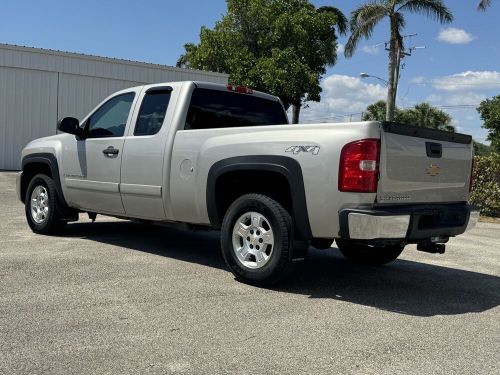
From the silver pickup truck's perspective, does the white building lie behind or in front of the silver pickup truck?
in front

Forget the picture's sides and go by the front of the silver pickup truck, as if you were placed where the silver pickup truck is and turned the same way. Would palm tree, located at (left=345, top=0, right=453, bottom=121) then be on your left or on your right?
on your right

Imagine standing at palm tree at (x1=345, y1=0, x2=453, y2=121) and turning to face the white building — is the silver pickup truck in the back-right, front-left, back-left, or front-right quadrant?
front-left

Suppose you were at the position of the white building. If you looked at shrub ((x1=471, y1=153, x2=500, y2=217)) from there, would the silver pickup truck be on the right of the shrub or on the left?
right

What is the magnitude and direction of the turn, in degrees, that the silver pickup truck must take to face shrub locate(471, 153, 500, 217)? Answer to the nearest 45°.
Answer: approximately 90° to its right

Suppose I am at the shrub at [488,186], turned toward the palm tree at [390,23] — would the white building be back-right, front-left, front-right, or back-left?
front-left

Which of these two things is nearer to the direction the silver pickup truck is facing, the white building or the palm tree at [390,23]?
the white building

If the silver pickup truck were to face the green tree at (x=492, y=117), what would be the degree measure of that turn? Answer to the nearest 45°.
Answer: approximately 90° to its right

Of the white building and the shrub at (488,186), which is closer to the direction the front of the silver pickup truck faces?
the white building

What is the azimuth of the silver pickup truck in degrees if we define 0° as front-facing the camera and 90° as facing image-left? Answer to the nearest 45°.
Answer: approximately 135°

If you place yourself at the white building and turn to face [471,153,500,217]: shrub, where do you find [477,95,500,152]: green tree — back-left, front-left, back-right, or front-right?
front-left

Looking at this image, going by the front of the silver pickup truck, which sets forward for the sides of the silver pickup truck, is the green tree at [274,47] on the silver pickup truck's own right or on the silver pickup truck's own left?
on the silver pickup truck's own right
